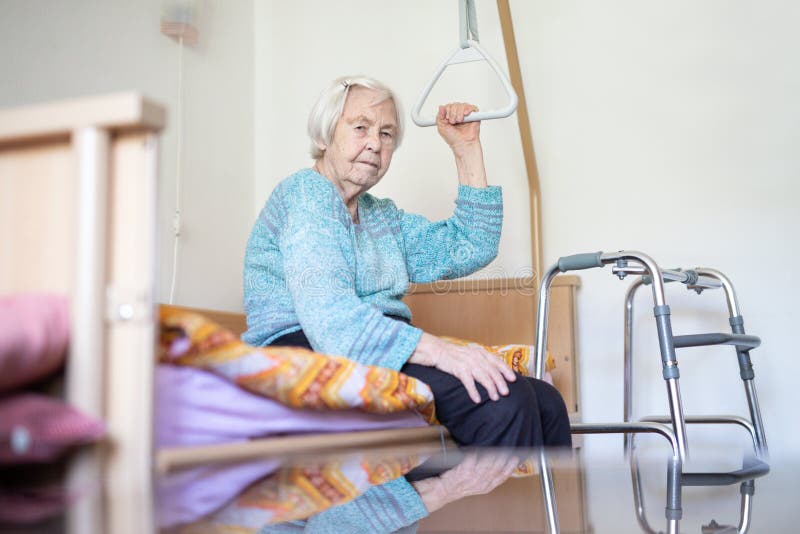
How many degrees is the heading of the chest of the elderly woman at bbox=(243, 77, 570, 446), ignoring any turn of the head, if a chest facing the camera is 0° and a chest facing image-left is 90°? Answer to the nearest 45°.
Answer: approximately 315°

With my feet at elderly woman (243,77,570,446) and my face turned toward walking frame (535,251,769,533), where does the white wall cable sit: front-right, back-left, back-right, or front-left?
back-left

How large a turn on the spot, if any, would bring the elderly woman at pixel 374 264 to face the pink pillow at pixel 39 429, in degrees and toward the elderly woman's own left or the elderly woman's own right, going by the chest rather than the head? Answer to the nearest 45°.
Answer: approximately 45° to the elderly woman's own right

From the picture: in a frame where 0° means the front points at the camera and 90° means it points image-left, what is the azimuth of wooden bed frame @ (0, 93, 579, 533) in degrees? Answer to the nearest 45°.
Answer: approximately 45°

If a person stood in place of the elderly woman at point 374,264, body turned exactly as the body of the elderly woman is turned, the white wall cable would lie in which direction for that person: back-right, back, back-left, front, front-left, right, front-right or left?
back
